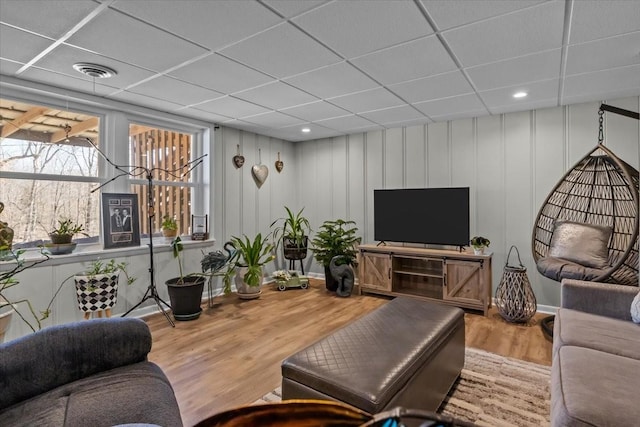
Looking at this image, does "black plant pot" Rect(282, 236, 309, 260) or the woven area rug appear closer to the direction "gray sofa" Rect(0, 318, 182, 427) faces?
the woven area rug

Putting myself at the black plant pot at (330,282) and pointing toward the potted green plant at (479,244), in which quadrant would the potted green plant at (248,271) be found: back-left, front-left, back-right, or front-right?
back-right

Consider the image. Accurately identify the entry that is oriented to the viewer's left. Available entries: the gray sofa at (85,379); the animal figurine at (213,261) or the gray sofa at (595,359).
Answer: the gray sofa at (595,359)

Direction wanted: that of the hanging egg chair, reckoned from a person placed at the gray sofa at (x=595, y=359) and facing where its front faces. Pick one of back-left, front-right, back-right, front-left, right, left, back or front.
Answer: right

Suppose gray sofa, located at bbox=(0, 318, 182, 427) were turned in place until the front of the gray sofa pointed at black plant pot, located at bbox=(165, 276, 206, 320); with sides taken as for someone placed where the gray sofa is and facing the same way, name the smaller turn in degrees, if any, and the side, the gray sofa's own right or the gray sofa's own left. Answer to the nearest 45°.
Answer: approximately 90° to the gray sofa's own left

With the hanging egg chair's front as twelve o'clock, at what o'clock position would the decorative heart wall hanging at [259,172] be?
The decorative heart wall hanging is roughly at 1 o'clock from the hanging egg chair.

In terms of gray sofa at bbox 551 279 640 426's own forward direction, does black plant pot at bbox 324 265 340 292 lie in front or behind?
in front

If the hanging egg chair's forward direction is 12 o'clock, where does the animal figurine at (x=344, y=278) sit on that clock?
The animal figurine is roughly at 1 o'clock from the hanging egg chair.
